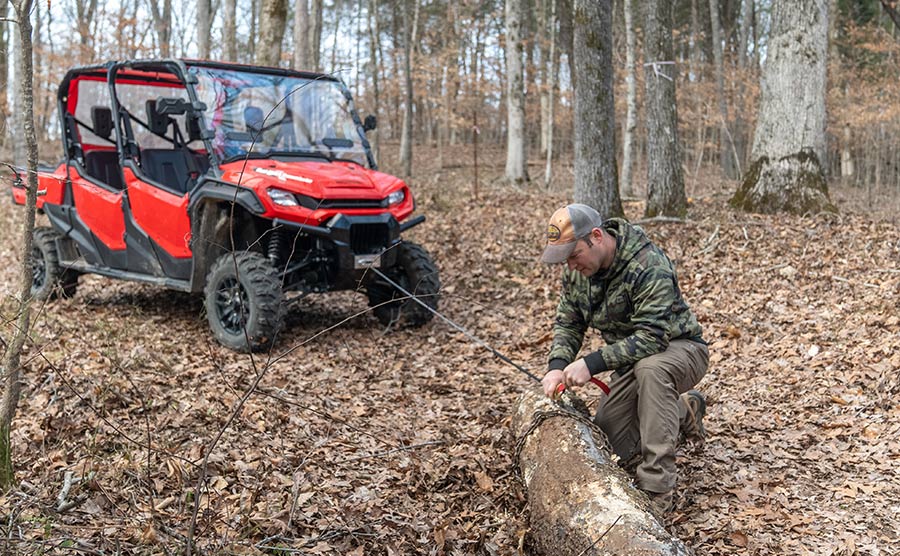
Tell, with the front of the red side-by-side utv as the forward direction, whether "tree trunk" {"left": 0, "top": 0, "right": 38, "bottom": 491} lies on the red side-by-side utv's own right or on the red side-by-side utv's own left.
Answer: on the red side-by-side utv's own right

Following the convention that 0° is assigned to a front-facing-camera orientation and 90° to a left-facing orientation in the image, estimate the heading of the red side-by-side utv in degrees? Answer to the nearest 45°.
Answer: approximately 315°

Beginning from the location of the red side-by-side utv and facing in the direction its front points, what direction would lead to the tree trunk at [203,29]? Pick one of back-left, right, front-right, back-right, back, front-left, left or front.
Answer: back-left

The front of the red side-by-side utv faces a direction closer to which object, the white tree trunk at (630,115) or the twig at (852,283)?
the twig

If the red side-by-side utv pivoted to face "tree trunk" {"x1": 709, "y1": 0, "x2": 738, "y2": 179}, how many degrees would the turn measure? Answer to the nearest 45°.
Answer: approximately 90° to its left

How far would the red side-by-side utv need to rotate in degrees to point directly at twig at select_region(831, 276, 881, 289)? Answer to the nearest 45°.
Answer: approximately 45° to its left

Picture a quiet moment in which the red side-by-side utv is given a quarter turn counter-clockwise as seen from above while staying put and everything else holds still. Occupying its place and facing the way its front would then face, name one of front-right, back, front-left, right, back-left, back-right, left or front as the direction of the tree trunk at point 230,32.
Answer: front-left

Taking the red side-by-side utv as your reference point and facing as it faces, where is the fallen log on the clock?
The fallen log is roughly at 1 o'clock from the red side-by-side utv.

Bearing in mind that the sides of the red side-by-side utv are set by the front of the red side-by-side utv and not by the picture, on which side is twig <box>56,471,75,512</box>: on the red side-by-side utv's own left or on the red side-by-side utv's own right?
on the red side-by-side utv's own right

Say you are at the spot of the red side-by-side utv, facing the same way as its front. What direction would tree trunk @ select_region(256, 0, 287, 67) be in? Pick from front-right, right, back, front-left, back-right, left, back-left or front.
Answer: back-left

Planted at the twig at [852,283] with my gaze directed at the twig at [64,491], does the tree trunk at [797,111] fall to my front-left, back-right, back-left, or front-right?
back-right

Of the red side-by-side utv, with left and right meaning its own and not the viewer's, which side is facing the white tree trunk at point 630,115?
left
